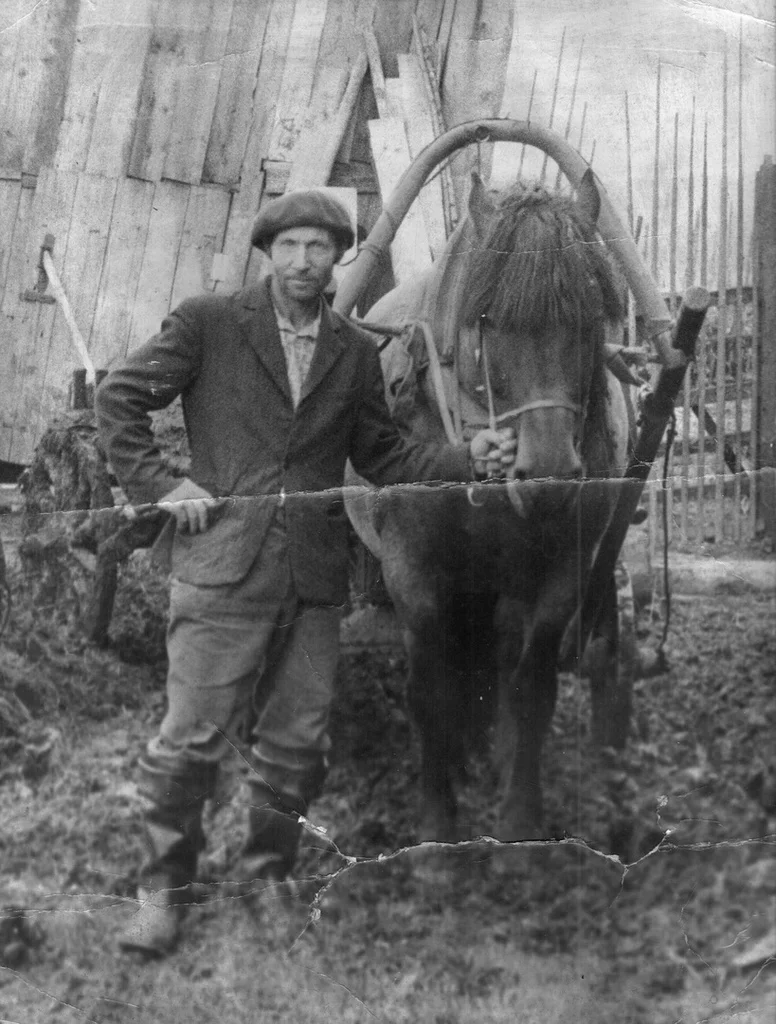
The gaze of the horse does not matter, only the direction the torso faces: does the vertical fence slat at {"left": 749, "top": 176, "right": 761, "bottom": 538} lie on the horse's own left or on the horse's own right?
on the horse's own left

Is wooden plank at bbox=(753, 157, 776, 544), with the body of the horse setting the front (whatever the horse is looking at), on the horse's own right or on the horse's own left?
on the horse's own left

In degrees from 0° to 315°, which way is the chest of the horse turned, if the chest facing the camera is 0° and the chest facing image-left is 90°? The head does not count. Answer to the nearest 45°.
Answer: approximately 0°

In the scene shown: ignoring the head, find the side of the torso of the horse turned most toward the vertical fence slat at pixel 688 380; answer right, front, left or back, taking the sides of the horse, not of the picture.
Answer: back
